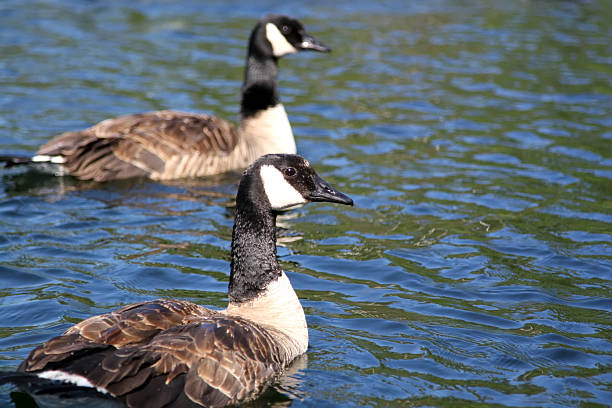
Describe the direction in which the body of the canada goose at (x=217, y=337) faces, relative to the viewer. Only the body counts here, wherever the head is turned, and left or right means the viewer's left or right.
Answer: facing to the right of the viewer

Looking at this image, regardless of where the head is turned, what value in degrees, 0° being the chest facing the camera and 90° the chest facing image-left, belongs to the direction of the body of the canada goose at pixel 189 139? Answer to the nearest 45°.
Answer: approximately 270°
